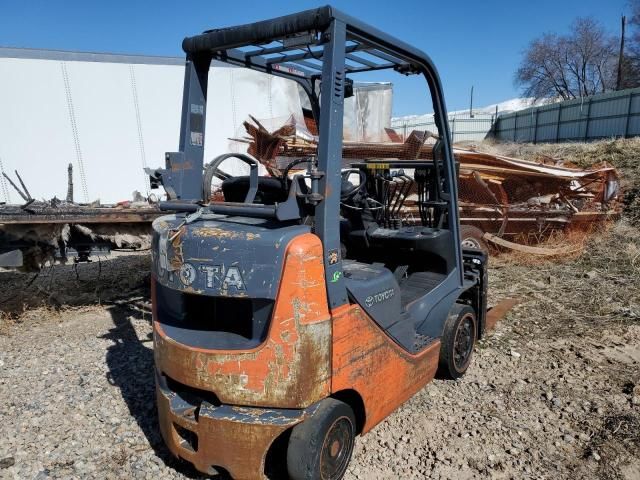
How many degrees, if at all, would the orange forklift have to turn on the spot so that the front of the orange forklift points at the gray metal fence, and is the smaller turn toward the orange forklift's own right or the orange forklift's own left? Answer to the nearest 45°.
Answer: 0° — it already faces it

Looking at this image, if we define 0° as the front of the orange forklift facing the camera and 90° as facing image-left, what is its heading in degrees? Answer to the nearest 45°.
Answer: approximately 225°
